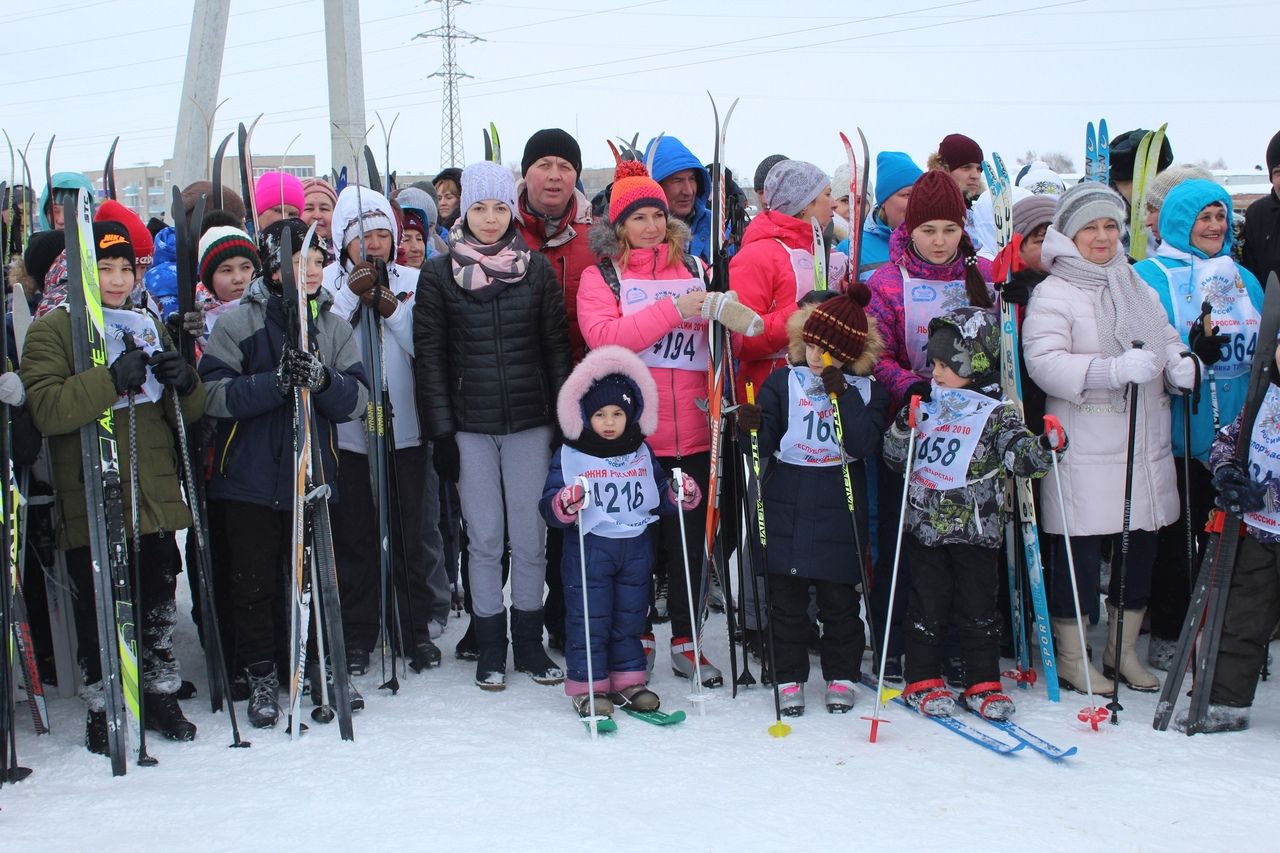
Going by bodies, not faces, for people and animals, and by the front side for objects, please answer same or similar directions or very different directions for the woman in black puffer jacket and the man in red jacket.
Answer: same or similar directions

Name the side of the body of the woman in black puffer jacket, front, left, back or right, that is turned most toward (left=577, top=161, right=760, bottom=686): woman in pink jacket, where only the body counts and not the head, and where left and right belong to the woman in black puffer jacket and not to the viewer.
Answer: left

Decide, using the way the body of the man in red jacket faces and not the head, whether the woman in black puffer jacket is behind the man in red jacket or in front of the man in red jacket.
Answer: in front

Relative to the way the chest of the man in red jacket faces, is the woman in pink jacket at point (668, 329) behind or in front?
in front

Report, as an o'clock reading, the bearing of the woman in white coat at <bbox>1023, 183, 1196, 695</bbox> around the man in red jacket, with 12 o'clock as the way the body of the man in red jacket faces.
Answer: The woman in white coat is roughly at 10 o'clock from the man in red jacket.

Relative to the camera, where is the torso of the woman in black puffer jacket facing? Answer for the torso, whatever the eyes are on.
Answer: toward the camera

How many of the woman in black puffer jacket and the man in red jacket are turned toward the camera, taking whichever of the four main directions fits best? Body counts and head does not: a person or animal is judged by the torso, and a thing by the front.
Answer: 2

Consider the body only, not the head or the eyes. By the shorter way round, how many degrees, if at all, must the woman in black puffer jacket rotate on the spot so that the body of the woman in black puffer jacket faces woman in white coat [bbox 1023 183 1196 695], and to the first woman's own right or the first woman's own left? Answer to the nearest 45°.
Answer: approximately 90° to the first woman's own left

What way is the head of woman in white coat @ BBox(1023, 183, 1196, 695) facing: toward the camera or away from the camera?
toward the camera

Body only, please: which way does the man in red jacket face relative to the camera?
toward the camera

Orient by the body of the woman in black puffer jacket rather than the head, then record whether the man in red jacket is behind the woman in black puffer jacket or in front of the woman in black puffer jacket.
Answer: behind
